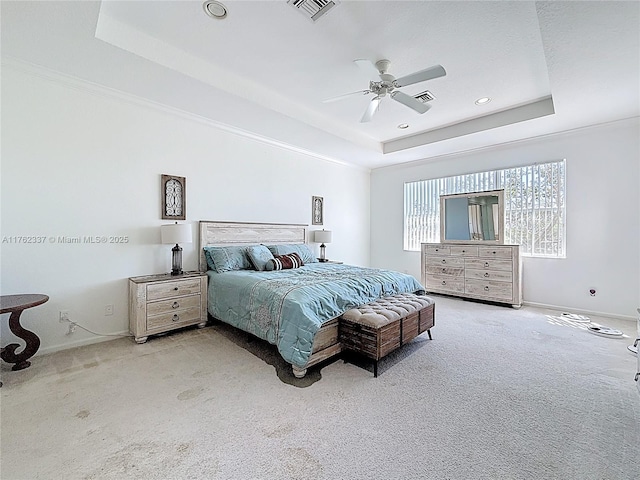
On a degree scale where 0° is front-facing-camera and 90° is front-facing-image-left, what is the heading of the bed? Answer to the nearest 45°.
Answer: approximately 315°

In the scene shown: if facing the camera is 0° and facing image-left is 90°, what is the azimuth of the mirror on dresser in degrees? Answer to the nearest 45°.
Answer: approximately 45°

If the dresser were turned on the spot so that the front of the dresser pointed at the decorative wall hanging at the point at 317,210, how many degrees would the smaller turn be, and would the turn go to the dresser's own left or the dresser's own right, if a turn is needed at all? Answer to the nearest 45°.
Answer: approximately 45° to the dresser's own right

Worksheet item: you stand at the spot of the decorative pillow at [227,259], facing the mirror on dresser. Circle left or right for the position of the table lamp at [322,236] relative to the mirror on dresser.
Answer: left

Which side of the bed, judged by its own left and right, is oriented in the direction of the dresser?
left

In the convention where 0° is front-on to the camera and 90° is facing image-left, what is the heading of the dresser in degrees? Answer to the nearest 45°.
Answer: approximately 45°

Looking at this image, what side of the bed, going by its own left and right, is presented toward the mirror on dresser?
left

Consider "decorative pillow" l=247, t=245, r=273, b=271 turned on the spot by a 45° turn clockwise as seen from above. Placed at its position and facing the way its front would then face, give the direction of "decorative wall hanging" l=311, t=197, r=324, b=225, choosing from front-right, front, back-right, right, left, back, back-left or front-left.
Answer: back-left

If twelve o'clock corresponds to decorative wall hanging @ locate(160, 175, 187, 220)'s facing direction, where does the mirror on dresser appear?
The mirror on dresser is roughly at 11 o'clock from the decorative wall hanging.
